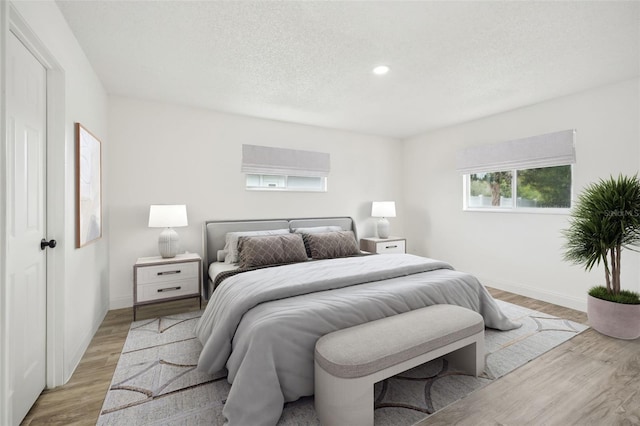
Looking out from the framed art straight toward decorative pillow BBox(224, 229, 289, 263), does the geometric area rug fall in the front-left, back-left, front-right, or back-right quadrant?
front-right

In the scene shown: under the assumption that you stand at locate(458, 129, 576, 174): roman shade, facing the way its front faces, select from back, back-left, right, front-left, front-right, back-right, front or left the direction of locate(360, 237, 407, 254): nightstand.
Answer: front-right

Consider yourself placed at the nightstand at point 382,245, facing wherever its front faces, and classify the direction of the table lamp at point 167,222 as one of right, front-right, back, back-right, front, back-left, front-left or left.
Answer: right

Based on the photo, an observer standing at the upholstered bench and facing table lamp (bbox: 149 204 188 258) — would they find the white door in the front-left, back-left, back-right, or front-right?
front-left

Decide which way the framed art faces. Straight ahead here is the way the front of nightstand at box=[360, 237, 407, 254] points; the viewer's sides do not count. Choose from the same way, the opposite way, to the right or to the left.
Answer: to the left

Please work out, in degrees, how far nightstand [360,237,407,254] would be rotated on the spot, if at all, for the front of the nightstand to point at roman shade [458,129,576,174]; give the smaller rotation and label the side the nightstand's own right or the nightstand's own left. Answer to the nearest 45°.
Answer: approximately 45° to the nightstand's own left

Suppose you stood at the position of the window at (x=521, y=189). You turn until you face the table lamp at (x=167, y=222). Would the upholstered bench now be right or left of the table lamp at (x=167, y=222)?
left

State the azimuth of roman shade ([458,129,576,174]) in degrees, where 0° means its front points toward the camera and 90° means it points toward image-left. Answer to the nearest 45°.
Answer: approximately 45°

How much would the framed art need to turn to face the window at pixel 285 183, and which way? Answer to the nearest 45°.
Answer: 0° — it already faces it

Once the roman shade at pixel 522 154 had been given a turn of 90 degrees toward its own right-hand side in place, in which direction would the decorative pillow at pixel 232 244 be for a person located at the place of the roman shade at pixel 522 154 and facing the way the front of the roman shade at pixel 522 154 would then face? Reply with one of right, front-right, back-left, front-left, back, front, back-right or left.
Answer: left

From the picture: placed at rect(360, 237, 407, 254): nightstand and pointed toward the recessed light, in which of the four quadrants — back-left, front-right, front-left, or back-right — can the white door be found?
front-right

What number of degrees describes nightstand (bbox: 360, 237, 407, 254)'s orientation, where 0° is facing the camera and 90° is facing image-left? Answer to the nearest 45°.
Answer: approximately 315°

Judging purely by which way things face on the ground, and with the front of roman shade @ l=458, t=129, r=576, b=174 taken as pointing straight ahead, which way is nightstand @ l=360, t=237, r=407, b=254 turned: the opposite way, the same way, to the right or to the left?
to the left

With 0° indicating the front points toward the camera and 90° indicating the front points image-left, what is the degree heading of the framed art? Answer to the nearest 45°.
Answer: approximately 270°

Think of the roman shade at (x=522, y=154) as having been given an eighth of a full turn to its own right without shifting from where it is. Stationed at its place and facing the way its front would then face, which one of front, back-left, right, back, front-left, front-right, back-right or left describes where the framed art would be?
front-left
